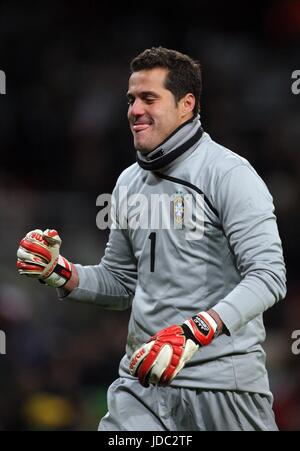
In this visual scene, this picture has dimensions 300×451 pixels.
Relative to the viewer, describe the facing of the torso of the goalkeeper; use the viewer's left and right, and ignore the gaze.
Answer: facing the viewer and to the left of the viewer

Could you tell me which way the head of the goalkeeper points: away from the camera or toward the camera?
toward the camera
